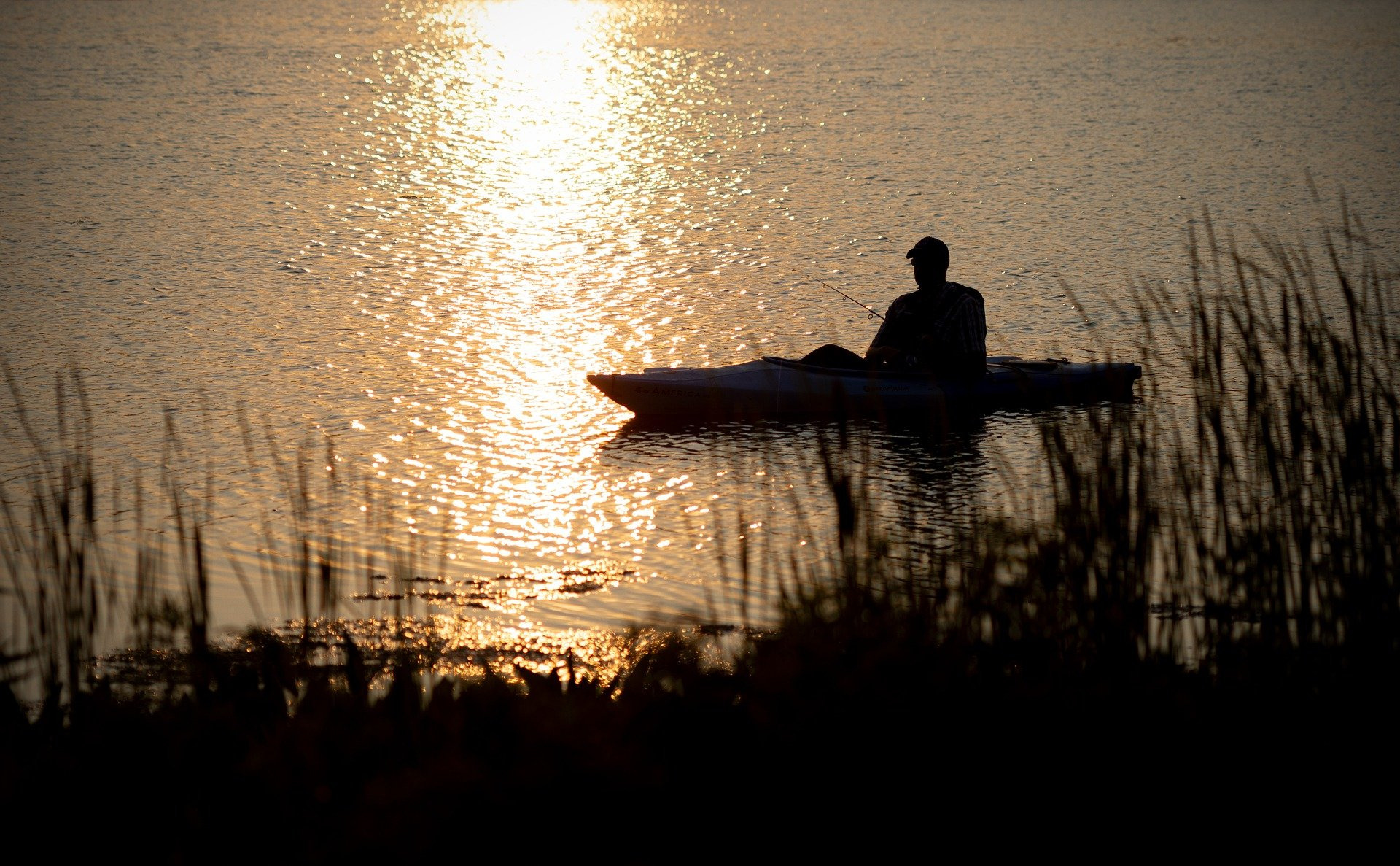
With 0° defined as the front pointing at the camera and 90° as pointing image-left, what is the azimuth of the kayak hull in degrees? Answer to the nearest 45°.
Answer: approximately 90°
